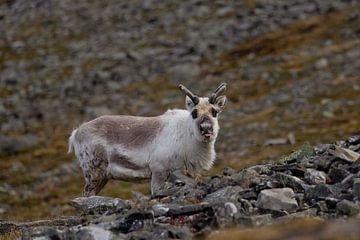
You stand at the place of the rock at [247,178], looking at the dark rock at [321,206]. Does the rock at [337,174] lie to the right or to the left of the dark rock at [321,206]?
left

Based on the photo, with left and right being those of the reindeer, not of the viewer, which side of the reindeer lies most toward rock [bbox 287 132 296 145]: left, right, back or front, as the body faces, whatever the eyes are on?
left

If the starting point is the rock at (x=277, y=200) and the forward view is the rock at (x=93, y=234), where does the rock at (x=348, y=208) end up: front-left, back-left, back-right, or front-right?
back-left

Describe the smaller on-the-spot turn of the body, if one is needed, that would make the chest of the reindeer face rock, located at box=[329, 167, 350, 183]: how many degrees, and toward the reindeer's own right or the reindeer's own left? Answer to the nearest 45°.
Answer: approximately 45° to the reindeer's own right

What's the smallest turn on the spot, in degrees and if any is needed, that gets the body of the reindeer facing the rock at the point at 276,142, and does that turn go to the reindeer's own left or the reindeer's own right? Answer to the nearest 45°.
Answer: approximately 90° to the reindeer's own left

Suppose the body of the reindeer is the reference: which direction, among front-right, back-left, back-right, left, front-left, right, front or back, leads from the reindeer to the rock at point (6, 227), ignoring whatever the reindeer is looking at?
back-right

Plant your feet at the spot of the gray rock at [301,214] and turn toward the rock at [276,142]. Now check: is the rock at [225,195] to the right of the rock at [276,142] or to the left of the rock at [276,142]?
left

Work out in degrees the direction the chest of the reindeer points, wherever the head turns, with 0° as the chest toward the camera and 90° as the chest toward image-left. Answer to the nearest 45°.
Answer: approximately 270°

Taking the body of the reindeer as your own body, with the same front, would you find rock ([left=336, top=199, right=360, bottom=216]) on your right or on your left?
on your right
